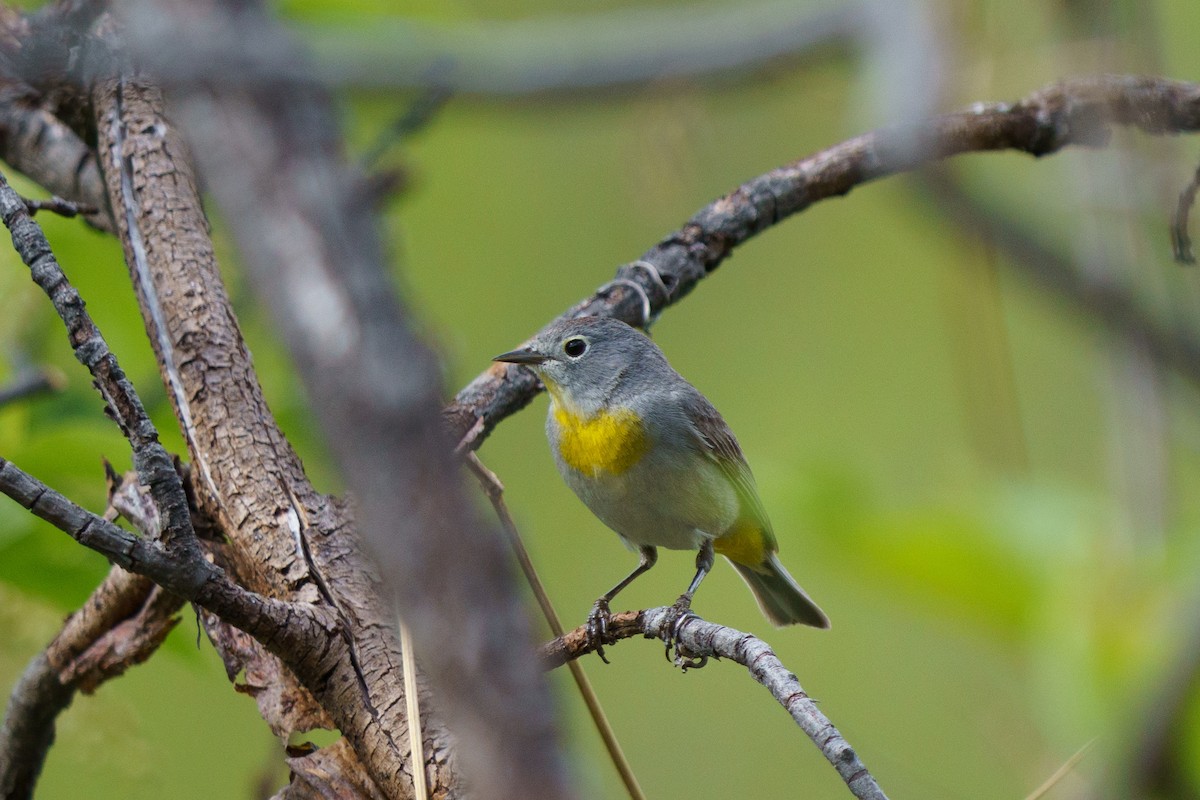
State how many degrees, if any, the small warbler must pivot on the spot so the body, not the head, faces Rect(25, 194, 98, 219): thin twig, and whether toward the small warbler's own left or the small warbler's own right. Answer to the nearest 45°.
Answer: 0° — it already faces it

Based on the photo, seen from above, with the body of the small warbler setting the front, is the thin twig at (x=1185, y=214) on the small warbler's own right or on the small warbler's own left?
on the small warbler's own left

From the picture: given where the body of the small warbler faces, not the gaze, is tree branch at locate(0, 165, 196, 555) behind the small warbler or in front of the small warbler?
in front

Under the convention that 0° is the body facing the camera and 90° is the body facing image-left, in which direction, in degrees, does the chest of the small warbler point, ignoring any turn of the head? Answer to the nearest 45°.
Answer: approximately 45°

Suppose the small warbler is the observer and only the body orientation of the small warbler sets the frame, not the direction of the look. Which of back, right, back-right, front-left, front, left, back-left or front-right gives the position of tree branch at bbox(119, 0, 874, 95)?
front-left

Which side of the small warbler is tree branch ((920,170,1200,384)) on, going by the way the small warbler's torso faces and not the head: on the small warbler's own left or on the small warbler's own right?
on the small warbler's own left

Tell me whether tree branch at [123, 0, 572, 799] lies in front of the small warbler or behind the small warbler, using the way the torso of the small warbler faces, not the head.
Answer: in front
